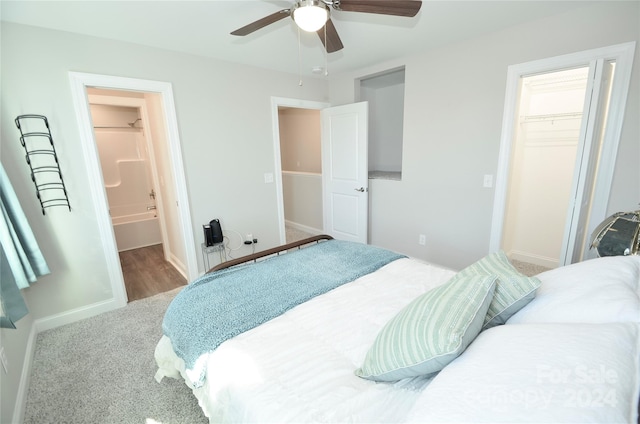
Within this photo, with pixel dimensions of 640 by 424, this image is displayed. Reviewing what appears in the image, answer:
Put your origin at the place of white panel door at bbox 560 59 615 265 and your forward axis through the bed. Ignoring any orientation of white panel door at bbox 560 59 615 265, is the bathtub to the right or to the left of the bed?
right

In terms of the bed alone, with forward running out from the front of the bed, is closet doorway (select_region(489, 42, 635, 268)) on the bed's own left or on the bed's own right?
on the bed's own right

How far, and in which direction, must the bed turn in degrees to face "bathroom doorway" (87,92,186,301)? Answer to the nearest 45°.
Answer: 0° — it already faces it

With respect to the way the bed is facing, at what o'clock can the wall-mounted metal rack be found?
The wall-mounted metal rack is roughly at 11 o'clock from the bed.

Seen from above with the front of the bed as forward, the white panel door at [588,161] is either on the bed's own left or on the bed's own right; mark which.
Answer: on the bed's own right

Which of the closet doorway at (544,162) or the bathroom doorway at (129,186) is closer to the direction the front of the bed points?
the bathroom doorway

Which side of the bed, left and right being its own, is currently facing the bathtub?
front

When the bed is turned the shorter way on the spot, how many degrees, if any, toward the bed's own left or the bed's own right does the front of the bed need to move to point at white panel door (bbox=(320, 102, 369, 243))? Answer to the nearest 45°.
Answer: approximately 45° to the bed's own right

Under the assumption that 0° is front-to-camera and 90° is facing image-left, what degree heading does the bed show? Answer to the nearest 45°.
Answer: approximately 135°

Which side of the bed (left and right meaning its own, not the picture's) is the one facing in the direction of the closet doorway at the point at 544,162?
right
